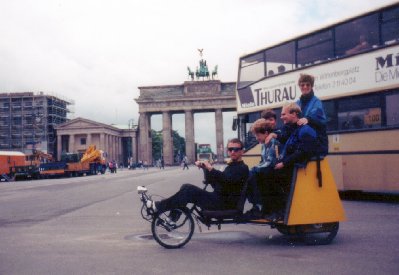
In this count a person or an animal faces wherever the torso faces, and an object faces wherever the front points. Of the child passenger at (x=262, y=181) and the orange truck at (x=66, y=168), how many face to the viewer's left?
1

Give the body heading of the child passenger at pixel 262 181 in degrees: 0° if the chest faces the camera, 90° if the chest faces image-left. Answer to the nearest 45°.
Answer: approximately 90°

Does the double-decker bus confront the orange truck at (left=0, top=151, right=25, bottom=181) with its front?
yes

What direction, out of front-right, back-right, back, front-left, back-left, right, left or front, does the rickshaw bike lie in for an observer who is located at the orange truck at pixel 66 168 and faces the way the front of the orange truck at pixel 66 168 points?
right

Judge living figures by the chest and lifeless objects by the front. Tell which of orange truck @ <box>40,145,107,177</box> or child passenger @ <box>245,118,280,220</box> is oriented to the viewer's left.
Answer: the child passenger

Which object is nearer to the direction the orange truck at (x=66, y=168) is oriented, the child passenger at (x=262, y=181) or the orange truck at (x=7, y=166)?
the child passenger

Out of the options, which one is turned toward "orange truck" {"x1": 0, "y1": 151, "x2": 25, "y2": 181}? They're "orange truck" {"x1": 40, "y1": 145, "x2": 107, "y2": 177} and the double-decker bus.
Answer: the double-decker bus

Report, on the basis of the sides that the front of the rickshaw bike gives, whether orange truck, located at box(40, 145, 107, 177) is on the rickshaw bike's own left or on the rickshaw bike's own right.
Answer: on the rickshaw bike's own right

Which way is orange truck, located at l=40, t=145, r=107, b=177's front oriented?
to the viewer's right

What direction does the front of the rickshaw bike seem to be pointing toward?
to the viewer's left

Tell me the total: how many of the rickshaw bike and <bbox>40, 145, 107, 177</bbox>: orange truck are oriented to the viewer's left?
1

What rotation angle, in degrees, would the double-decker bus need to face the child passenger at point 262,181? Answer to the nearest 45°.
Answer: approximately 135° to its left

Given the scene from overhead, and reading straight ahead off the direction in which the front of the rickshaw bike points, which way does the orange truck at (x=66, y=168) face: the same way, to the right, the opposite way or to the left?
the opposite way
